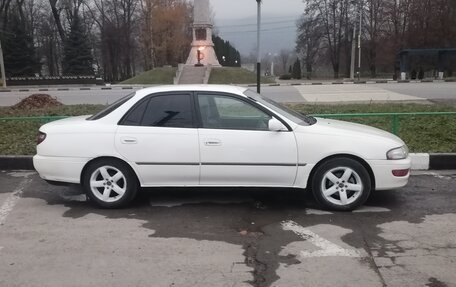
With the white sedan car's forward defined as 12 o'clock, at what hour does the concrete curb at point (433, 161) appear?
The concrete curb is roughly at 11 o'clock from the white sedan car.

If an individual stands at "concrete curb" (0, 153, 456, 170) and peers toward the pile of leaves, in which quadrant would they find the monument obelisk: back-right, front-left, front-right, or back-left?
front-right

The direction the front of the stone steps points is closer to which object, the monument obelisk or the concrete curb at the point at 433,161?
the concrete curb

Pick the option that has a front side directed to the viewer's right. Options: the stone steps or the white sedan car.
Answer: the white sedan car

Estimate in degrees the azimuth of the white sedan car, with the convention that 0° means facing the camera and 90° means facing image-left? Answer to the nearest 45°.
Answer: approximately 270°

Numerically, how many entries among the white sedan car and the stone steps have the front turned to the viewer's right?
1

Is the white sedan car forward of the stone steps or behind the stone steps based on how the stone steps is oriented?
forward

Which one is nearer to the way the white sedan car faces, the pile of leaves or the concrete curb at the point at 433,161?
the concrete curb

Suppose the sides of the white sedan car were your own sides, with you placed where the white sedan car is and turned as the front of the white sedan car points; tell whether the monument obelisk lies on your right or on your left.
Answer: on your left

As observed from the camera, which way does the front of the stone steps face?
facing the viewer

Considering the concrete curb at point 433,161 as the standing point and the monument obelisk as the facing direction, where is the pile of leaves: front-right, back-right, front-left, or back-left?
front-left

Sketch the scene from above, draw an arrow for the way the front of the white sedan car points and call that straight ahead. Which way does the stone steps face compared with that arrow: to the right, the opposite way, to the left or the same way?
to the right

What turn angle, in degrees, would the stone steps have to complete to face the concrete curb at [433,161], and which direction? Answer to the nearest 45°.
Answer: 0° — it already faces it

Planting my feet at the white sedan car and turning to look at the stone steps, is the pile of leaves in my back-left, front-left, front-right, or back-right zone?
front-left
